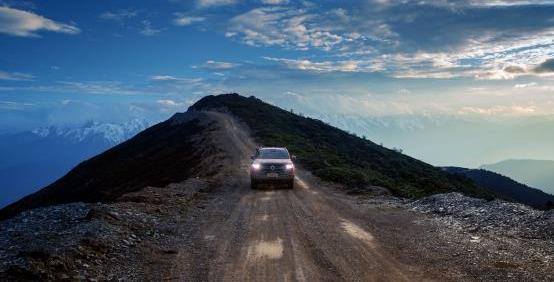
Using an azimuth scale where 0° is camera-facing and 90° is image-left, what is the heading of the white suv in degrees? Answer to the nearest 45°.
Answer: approximately 0°
